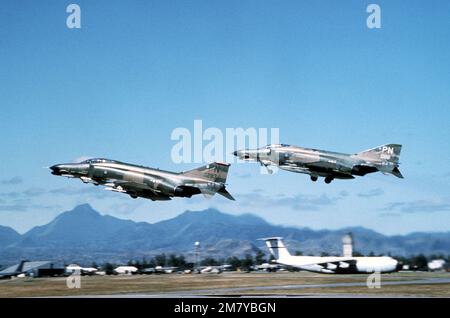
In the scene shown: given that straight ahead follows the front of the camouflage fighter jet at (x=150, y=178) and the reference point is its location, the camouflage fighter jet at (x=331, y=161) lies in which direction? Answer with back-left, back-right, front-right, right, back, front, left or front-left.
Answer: back

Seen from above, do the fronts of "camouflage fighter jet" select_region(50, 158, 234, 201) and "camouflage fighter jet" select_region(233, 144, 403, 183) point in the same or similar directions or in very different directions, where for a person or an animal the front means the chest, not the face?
same or similar directions

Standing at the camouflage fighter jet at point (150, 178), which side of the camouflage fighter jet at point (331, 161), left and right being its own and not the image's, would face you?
front

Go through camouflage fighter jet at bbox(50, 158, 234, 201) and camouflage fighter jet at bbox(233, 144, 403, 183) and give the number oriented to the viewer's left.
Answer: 2

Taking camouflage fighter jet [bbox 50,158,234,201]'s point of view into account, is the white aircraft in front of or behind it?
behind

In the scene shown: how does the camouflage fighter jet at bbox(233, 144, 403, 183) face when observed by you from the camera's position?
facing to the left of the viewer

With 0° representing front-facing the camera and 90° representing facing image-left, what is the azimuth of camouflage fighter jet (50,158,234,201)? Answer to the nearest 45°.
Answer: approximately 90°
